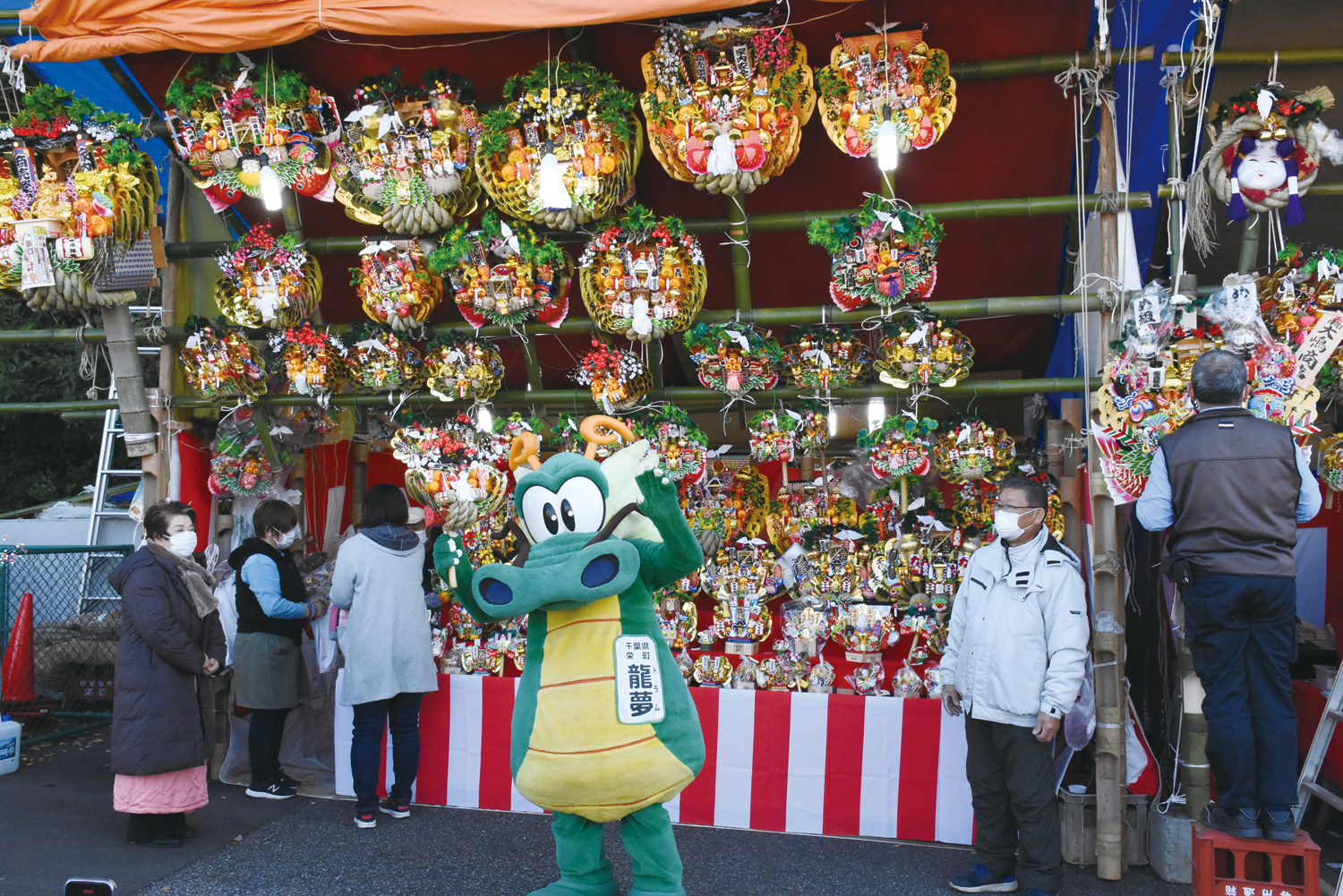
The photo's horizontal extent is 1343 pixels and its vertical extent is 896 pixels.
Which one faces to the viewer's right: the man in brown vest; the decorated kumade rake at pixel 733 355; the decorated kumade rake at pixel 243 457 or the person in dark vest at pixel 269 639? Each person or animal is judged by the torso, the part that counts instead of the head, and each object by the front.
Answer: the person in dark vest

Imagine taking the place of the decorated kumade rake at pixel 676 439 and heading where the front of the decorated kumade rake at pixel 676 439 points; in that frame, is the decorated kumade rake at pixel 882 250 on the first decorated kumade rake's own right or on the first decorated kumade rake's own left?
on the first decorated kumade rake's own left

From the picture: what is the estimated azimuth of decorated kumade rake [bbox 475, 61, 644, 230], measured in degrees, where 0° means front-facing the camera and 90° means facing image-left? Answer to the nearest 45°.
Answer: approximately 0°

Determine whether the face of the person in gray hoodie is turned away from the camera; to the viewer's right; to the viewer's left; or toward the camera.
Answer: away from the camera

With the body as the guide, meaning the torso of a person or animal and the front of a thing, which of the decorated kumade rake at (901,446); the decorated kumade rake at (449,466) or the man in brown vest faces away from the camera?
the man in brown vest

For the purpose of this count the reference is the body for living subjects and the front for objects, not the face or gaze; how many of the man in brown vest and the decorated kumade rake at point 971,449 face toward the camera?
1

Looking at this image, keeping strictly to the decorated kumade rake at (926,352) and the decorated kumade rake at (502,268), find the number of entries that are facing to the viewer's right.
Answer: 0
